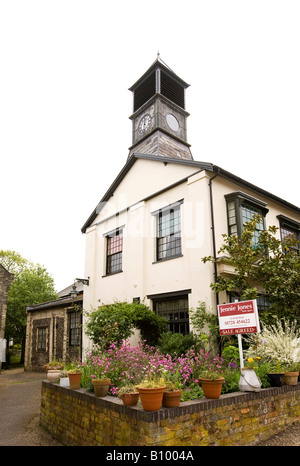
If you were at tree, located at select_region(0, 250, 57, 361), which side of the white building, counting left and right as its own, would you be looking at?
right

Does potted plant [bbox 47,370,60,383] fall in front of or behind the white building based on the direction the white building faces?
in front

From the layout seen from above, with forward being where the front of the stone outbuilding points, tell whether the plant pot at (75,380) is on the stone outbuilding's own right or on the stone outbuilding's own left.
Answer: on the stone outbuilding's own left

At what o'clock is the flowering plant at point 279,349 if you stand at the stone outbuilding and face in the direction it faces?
The flowering plant is roughly at 10 o'clock from the stone outbuilding.

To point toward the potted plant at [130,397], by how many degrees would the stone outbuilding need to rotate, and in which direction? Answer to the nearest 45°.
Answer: approximately 45° to its left

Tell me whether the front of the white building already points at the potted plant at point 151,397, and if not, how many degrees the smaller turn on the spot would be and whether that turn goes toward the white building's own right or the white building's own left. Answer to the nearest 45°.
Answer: approximately 45° to the white building's own left

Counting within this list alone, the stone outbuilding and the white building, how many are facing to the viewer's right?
0

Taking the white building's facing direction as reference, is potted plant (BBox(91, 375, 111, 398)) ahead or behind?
ahead

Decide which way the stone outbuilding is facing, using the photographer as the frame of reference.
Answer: facing the viewer and to the left of the viewer

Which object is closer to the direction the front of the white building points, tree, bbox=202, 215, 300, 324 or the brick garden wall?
the brick garden wall

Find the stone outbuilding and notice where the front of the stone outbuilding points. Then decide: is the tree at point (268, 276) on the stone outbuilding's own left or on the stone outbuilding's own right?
on the stone outbuilding's own left
